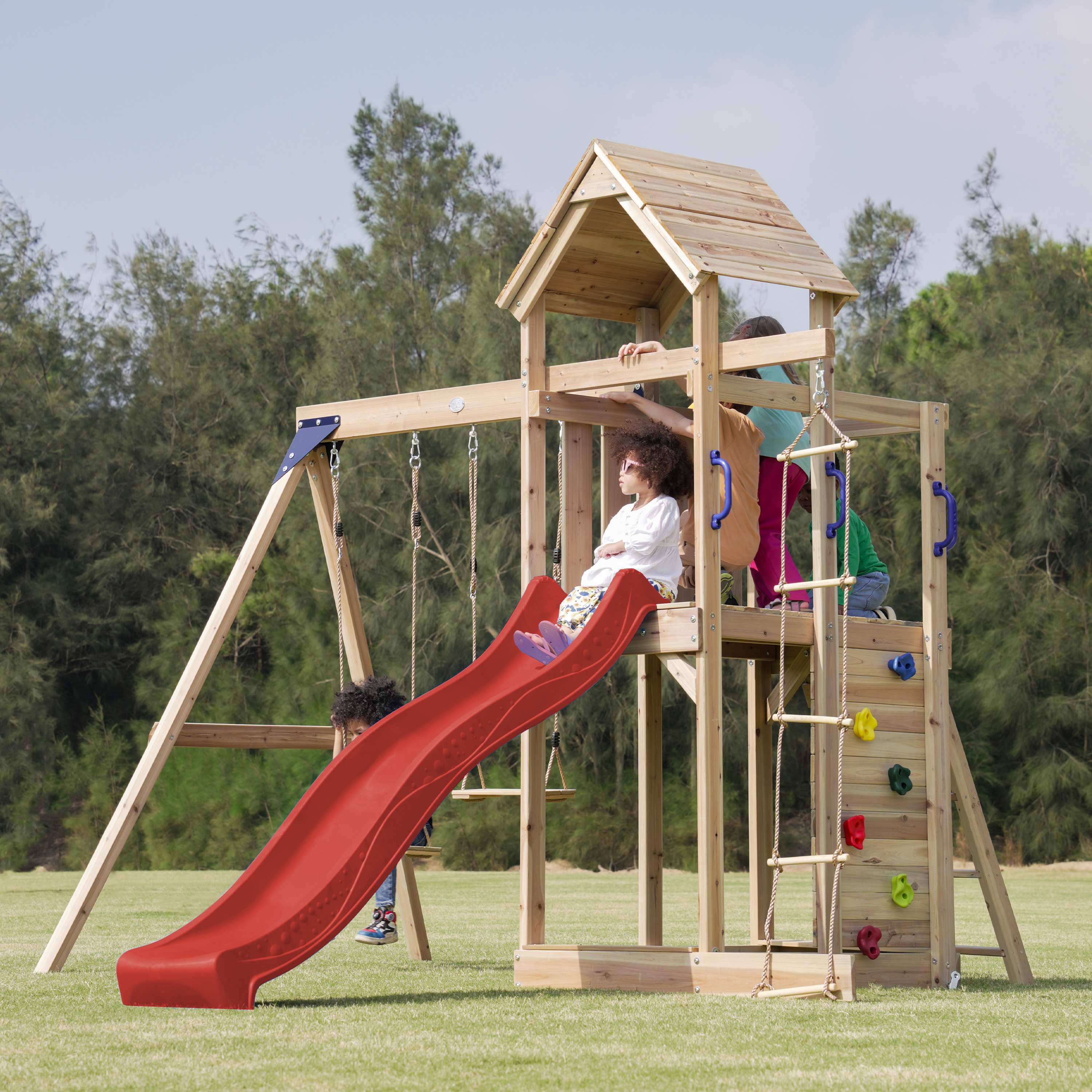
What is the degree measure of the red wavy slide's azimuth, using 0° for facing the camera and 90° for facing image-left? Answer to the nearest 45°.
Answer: approximately 45°

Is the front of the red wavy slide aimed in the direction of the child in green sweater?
no

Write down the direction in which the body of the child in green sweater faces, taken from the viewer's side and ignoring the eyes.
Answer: to the viewer's left

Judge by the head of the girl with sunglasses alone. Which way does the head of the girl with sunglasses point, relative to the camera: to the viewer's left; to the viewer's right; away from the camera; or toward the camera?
to the viewer's left

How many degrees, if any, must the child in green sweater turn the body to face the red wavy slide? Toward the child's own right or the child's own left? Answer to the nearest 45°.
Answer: approximately 45° to the child's own left

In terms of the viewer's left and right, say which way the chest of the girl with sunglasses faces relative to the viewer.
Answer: facing the viewer and to the left of the viewer

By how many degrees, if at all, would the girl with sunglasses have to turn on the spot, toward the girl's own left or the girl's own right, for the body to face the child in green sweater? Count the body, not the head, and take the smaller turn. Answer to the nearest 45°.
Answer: approximately 180°
